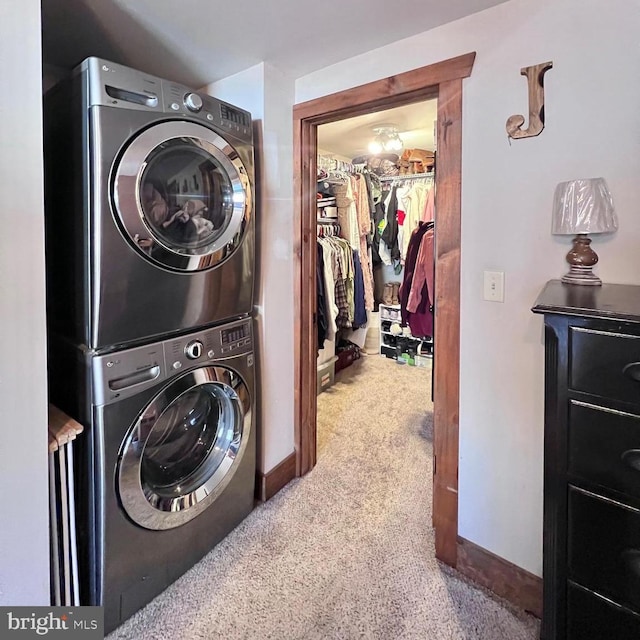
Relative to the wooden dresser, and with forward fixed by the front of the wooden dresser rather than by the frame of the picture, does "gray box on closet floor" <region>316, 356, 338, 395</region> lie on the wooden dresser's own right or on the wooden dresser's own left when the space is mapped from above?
on the wooden dresser's own right

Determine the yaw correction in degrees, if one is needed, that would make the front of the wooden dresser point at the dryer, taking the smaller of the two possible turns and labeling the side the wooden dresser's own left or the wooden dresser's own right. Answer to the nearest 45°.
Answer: approximately 45° to the wooden dresser's own right

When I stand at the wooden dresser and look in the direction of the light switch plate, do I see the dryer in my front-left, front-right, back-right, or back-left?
front-left

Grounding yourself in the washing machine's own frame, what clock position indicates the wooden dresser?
The wooden dresser is roughly at 12 o'clock from the washing machine.

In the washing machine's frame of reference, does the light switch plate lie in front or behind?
in front

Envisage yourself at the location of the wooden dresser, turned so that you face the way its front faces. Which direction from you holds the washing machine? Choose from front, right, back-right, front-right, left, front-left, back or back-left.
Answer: front-right

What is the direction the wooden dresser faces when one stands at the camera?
facing the viewer and to the left of the viewer

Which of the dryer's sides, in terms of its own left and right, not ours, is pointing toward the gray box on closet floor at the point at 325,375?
left

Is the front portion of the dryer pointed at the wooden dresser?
yes

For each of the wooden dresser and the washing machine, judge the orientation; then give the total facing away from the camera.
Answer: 0

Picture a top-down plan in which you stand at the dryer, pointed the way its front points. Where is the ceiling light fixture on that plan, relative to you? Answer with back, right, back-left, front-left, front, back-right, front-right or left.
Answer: left

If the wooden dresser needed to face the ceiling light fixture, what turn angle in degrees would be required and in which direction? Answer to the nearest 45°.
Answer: approximately 90° to its right

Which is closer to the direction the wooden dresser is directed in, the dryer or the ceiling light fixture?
the dryer

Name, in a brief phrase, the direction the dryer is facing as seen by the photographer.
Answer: facing the viewer and to the right of the viewer

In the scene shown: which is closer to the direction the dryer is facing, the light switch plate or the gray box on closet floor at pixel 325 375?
the light switch plate
